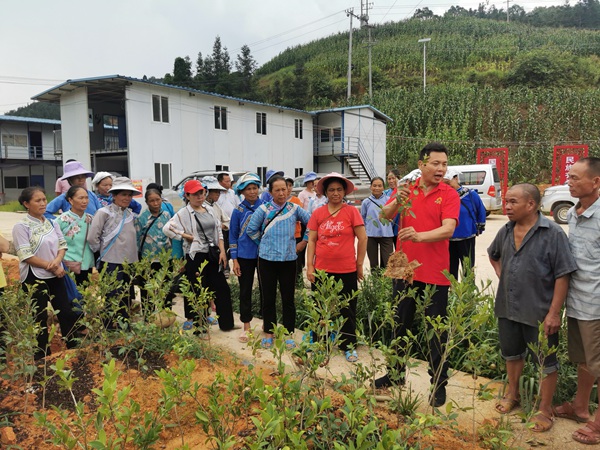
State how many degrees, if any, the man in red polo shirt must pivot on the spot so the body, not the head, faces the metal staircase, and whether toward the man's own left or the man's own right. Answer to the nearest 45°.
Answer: approximately 135° to the man's own right

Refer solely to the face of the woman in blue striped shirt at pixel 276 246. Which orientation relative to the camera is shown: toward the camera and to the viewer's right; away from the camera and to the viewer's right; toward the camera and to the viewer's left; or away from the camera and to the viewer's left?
toward the camera and to the viewer's right

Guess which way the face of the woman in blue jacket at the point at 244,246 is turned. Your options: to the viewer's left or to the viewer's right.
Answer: to the viewer's right

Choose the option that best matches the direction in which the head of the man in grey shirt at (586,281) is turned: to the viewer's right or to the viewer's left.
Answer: to the viewer's left

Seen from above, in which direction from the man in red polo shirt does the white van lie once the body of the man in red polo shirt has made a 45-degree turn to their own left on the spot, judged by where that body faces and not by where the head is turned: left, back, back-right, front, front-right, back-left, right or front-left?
back

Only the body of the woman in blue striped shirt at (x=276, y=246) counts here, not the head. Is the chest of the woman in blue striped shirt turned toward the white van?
no

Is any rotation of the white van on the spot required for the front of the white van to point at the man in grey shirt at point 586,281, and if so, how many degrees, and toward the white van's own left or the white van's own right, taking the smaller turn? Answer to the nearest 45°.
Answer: approximately 135° to the white van's own left

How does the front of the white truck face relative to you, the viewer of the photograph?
facing to the left of the viewer

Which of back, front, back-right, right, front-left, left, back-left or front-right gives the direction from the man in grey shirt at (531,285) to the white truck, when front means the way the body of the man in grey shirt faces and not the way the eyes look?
back-right

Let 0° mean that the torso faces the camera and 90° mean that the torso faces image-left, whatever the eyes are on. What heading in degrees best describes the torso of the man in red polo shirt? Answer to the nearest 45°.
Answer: approximately 45°

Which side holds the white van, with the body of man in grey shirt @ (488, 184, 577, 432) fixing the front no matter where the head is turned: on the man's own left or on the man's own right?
on the man's own right

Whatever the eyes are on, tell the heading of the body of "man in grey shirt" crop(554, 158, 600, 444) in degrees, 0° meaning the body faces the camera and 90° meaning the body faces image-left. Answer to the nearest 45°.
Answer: approximately 45°

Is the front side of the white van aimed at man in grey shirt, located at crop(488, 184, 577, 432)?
no

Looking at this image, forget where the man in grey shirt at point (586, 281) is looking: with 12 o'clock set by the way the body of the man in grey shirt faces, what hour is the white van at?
The white van is roughly at 4 o'clock from the man in grey shirt.
